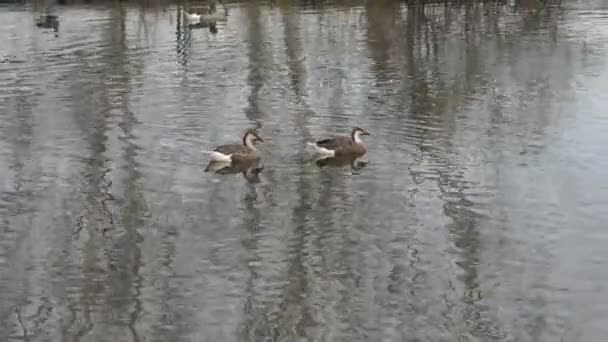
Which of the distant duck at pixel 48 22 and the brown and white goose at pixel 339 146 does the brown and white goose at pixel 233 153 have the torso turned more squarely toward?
the brown and white goose

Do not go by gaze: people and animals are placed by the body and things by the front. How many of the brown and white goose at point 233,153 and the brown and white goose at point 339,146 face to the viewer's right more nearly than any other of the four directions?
2

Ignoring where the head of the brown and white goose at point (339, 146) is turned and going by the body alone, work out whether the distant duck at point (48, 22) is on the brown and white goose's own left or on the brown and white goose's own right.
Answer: on the brown and white goose's own left

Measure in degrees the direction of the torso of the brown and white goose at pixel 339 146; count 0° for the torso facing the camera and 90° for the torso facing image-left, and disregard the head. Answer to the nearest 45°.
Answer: approximately 270°

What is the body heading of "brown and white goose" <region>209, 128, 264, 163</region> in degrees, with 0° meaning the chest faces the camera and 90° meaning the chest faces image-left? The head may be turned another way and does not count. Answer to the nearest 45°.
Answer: approximately 270°

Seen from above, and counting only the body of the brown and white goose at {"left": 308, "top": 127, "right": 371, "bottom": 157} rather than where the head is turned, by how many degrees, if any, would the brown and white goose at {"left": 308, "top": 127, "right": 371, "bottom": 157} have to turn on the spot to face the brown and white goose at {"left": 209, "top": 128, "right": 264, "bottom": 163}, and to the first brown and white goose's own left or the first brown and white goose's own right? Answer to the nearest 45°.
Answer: approximately 180°
